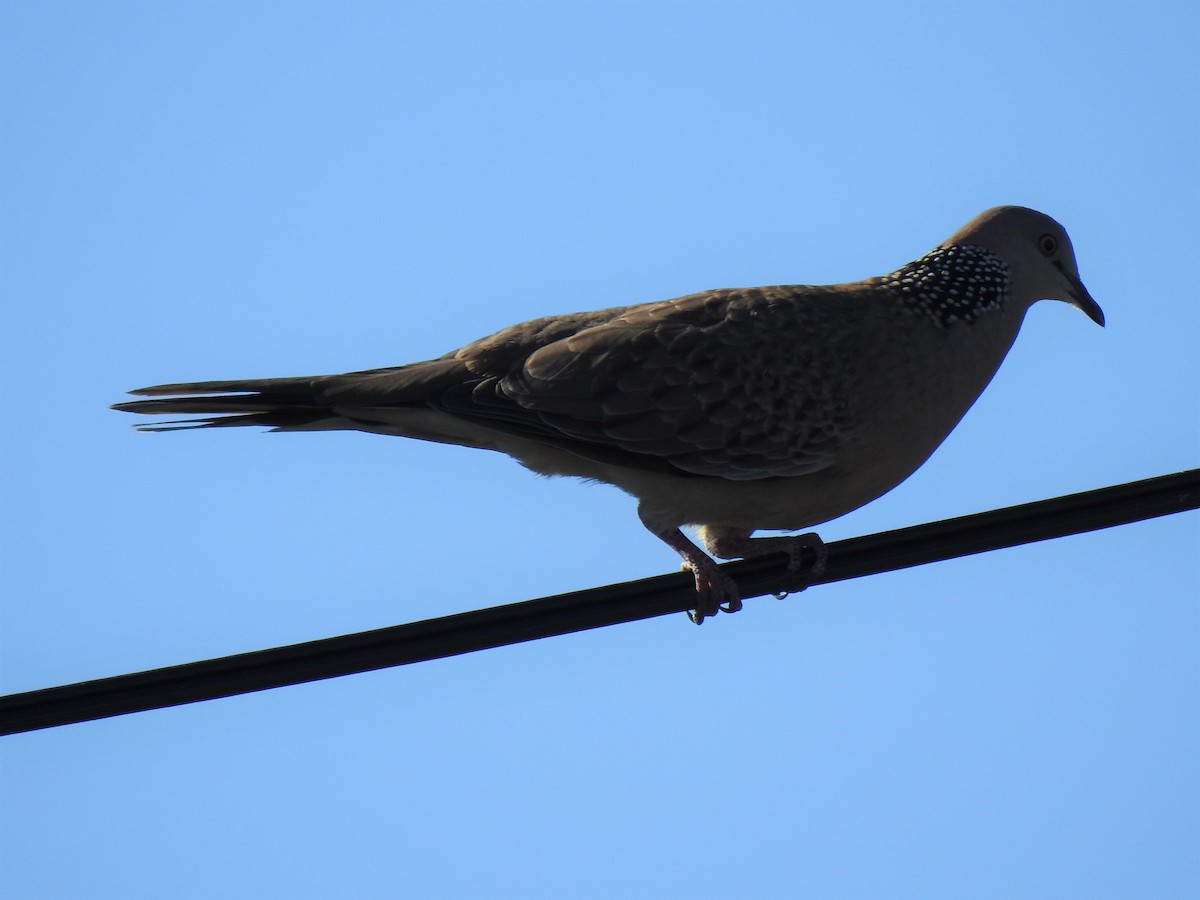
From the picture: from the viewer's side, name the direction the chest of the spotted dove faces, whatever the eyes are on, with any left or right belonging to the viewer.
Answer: facing to the right of the viewer
